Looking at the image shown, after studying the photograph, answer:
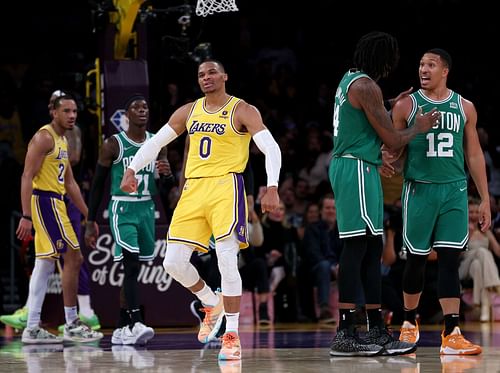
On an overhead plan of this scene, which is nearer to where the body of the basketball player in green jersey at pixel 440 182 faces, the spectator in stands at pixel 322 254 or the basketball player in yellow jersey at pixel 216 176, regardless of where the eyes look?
the basketball player in yellow jersey

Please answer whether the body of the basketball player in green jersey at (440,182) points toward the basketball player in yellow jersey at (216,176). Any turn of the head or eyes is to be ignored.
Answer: no

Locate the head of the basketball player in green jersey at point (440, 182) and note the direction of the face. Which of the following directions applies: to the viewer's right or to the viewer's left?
to the viewer's left

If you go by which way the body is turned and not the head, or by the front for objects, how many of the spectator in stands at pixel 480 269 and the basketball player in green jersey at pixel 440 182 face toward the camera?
2

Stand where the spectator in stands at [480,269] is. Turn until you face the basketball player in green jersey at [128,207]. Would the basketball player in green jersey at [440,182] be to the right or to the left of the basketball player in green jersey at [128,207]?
left

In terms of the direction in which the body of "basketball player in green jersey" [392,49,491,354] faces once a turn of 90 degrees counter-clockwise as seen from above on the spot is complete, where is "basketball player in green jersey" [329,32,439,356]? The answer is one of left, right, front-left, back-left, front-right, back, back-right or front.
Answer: back-right

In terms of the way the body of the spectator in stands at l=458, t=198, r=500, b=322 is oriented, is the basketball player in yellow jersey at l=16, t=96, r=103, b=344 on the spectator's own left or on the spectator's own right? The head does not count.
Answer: on the spectator's own right

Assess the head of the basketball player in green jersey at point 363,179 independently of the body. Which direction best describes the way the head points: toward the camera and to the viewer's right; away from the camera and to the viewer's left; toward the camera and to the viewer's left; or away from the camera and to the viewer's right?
away from the camera and to the viewer's right

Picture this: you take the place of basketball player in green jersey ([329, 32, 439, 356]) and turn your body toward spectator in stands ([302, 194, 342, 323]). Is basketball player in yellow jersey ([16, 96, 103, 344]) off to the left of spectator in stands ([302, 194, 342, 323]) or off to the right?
left

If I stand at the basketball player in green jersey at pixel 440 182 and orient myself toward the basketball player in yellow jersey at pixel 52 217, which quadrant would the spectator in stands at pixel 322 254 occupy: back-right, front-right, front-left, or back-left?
front-right

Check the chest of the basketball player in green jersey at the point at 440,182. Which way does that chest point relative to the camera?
toward the camera

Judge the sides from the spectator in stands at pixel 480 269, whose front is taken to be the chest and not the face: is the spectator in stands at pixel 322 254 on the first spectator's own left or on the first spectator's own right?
on the first spectator's own right

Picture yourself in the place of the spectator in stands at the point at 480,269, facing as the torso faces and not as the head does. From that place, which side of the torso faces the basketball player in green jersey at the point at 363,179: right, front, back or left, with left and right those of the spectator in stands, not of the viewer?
front

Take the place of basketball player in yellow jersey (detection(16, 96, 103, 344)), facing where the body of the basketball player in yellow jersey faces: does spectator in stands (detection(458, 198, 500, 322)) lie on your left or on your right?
on your left

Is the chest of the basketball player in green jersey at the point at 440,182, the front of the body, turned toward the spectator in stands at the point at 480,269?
no

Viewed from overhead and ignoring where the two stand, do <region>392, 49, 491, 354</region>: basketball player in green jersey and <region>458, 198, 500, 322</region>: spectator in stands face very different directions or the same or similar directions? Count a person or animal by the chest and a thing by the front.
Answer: same or similar directions

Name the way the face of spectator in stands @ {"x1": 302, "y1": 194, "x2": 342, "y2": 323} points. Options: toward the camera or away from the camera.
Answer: toward the camera
